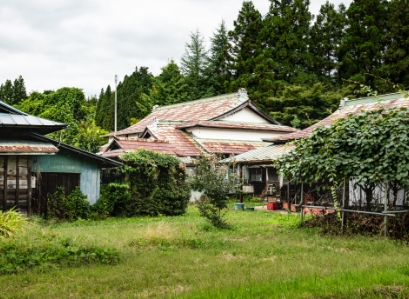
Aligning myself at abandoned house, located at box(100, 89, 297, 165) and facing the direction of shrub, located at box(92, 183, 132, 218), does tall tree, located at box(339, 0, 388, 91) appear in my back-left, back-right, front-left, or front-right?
back-left

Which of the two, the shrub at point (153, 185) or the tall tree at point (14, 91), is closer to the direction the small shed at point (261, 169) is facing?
the shrub

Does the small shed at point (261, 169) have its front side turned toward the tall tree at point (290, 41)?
no

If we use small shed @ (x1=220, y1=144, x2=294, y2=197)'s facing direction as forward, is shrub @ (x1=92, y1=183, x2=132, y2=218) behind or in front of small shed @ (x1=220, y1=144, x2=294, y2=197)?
in front

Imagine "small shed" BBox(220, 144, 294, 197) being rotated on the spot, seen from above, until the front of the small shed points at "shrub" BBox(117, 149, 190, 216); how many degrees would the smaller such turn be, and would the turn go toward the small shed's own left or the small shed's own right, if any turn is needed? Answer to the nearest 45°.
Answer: approximately 45° to the small shed's own right

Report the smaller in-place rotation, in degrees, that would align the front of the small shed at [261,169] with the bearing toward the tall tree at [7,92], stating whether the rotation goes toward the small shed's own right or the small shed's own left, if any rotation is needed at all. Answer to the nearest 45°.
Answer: approximately 135° to the small shed's own right

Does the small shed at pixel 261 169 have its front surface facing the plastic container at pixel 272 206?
yes

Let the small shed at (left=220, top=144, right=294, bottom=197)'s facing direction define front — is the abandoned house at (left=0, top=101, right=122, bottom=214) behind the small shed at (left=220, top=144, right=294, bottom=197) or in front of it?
in front

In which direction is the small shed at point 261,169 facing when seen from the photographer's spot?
facing the viewer

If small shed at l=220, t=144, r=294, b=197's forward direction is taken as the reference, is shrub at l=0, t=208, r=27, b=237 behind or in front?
in front

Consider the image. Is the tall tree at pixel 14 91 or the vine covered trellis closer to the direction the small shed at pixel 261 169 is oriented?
the vine covered trellis

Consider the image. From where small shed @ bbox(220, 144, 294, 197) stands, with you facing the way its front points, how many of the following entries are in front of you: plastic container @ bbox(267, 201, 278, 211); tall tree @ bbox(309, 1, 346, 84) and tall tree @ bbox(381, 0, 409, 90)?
1

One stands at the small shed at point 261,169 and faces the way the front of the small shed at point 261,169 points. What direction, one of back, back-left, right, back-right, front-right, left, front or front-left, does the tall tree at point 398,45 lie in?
back-left

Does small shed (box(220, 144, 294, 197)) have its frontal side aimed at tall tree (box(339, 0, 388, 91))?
no
